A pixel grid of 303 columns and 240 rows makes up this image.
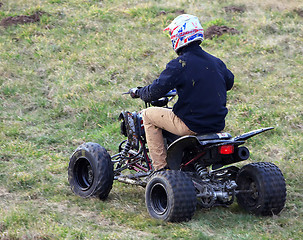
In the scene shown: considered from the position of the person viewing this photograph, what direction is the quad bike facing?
facing away from the viewer and to the left of the viewer
